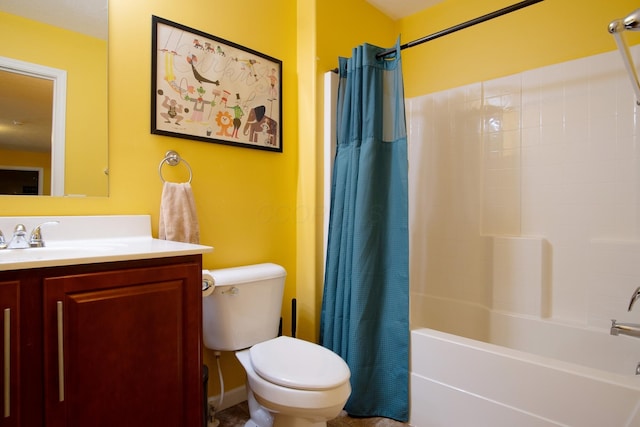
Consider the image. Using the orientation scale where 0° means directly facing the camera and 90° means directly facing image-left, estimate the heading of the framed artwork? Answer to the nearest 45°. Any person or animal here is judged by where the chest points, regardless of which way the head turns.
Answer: approximately 315°

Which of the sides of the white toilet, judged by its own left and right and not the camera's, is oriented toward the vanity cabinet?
right

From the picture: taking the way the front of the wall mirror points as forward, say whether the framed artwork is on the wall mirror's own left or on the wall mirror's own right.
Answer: on the wall mirror's own left
